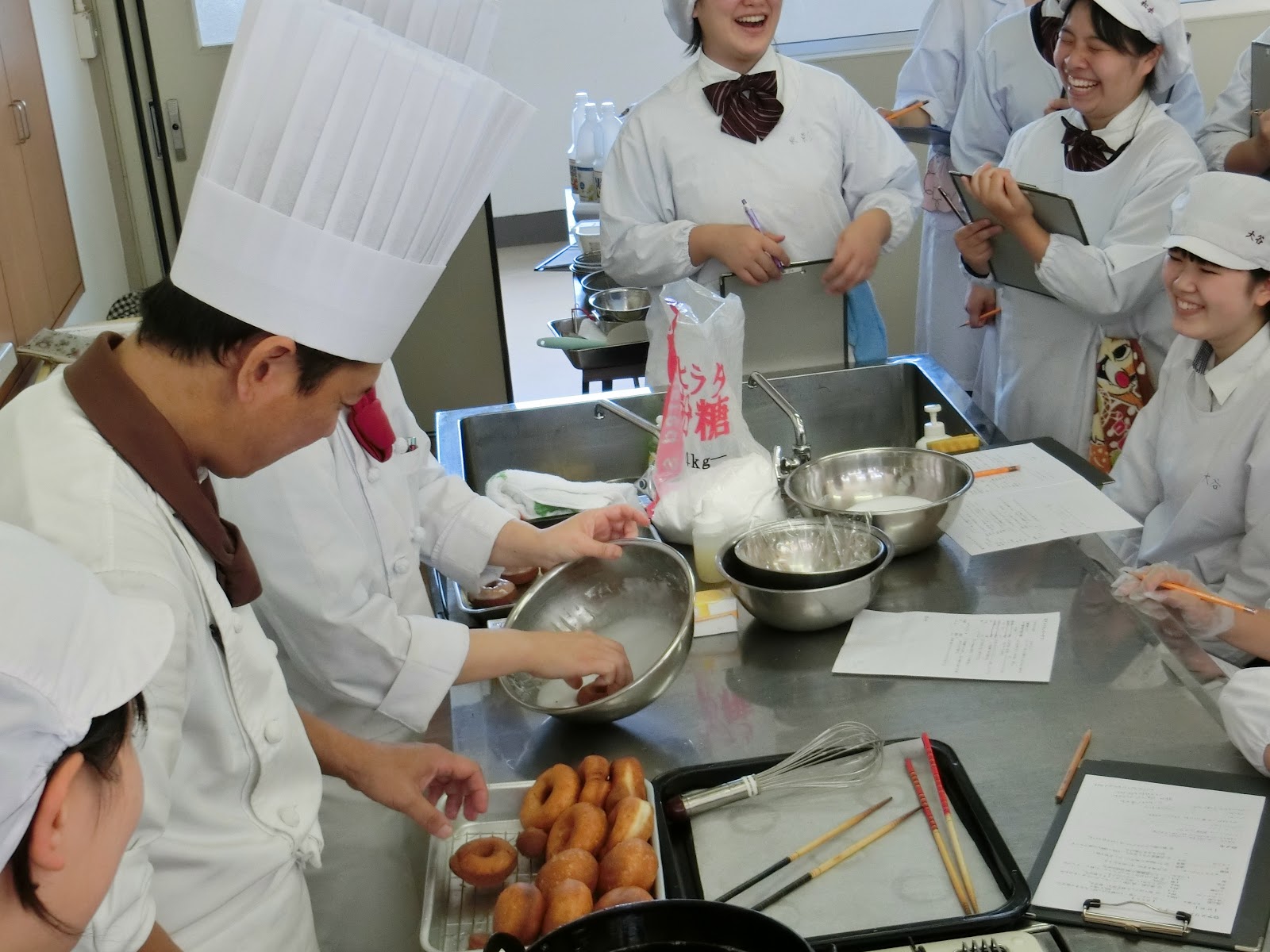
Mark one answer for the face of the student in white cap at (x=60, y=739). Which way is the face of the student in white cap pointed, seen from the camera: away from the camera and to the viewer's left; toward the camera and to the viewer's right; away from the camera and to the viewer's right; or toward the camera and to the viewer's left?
away from the camera and to the viewer's right

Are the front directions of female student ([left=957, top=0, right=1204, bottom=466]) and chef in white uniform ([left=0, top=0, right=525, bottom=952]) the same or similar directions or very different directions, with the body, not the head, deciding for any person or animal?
very different directions

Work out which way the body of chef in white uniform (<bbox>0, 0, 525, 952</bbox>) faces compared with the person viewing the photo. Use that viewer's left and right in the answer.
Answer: facing to the right of the viewer

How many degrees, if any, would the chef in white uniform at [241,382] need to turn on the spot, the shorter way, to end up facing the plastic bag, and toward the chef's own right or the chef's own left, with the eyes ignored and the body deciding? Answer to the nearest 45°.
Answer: approximately 45° to the chef's own left

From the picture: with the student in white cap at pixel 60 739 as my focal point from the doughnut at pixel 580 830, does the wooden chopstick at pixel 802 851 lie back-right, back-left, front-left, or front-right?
back-left

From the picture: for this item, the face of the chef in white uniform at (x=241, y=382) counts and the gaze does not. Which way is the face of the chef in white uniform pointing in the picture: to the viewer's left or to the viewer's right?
to the viewer's right

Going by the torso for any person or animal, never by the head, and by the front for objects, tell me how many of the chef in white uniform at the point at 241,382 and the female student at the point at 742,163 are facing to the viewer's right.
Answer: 1

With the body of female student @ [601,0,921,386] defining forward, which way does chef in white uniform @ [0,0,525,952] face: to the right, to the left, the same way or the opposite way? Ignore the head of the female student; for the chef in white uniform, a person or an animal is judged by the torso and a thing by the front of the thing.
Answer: to the left
